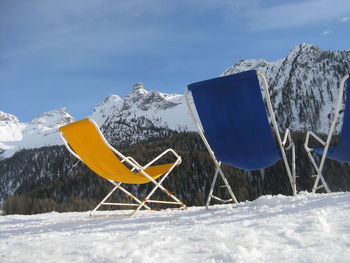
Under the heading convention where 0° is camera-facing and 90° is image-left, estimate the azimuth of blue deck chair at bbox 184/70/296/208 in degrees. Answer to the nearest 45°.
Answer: approximately 225°

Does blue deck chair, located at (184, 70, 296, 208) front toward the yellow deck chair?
no
